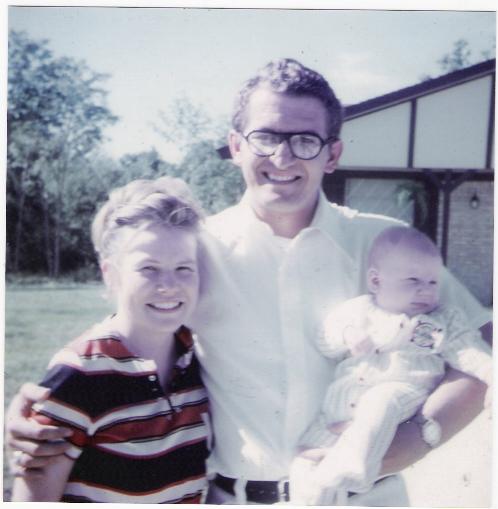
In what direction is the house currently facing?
toward the camera

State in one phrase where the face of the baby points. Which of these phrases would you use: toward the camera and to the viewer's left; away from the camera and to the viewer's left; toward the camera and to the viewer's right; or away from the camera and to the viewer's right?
toward the camera and to the viewer's right

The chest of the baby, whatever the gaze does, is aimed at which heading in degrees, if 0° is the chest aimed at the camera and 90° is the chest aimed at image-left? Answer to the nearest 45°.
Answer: approximately 0°

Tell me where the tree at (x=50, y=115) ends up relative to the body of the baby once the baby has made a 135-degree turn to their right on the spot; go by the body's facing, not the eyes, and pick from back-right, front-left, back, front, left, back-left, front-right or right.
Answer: front-left

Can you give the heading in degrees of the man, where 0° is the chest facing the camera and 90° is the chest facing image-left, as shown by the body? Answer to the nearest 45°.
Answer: approximately 0°

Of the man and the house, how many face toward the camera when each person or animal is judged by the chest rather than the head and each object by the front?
2
